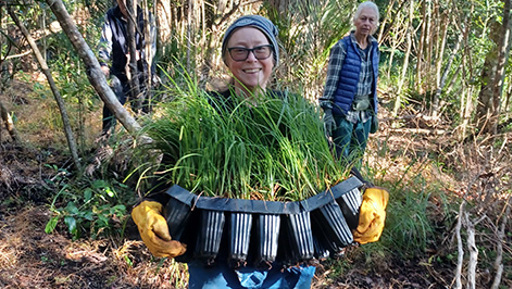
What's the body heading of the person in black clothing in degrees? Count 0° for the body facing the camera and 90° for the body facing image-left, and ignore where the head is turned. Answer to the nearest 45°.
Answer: approximately 0°

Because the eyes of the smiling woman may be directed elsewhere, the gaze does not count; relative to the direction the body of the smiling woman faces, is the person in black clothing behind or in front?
behind

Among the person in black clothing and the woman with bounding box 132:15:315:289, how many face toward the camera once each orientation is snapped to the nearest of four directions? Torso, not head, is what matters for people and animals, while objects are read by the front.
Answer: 2

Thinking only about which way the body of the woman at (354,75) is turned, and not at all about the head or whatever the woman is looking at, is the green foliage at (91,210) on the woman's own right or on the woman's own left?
on the woman's own right

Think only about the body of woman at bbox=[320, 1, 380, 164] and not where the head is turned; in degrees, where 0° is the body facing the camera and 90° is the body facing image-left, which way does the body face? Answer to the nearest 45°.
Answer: approximately 315°

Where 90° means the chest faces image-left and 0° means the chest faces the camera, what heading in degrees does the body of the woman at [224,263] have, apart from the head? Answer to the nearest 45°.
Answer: approximately 0°

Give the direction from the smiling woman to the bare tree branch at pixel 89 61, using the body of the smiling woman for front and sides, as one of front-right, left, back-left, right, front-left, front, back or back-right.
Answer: back-right

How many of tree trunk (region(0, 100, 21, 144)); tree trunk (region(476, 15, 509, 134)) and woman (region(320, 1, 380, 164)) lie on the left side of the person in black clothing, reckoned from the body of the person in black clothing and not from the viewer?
2

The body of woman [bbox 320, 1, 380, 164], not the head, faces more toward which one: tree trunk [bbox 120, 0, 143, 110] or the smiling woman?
the smiling woman
